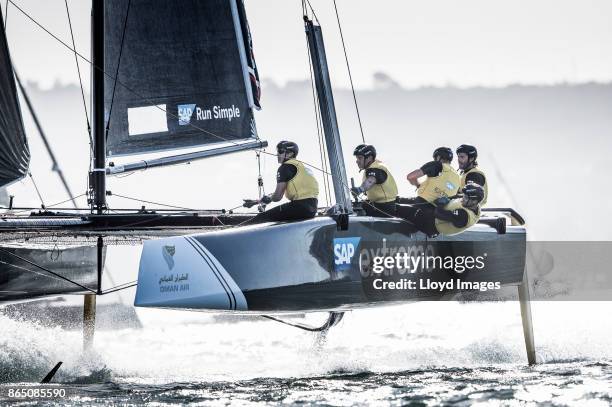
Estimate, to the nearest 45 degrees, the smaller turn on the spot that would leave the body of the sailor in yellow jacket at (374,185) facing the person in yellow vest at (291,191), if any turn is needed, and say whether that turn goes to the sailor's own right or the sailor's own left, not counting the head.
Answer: approximately 45° to the sailor's own left

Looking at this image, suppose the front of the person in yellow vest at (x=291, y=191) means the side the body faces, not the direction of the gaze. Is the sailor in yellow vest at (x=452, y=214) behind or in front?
behind

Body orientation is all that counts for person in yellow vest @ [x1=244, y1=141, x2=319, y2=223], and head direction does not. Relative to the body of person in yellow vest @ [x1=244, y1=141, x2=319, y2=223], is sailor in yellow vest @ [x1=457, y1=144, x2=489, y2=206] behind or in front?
behind

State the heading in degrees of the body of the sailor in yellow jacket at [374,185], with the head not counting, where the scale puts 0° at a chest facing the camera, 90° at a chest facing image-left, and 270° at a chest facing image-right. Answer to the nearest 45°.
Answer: approximately 90°

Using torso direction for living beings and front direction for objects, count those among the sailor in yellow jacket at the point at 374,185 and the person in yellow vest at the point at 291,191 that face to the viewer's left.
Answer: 2

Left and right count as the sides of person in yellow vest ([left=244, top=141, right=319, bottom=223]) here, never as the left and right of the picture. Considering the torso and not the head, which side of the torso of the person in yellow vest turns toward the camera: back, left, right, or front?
left

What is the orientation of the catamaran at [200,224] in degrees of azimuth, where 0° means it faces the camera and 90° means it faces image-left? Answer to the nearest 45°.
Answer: approximately 45°
